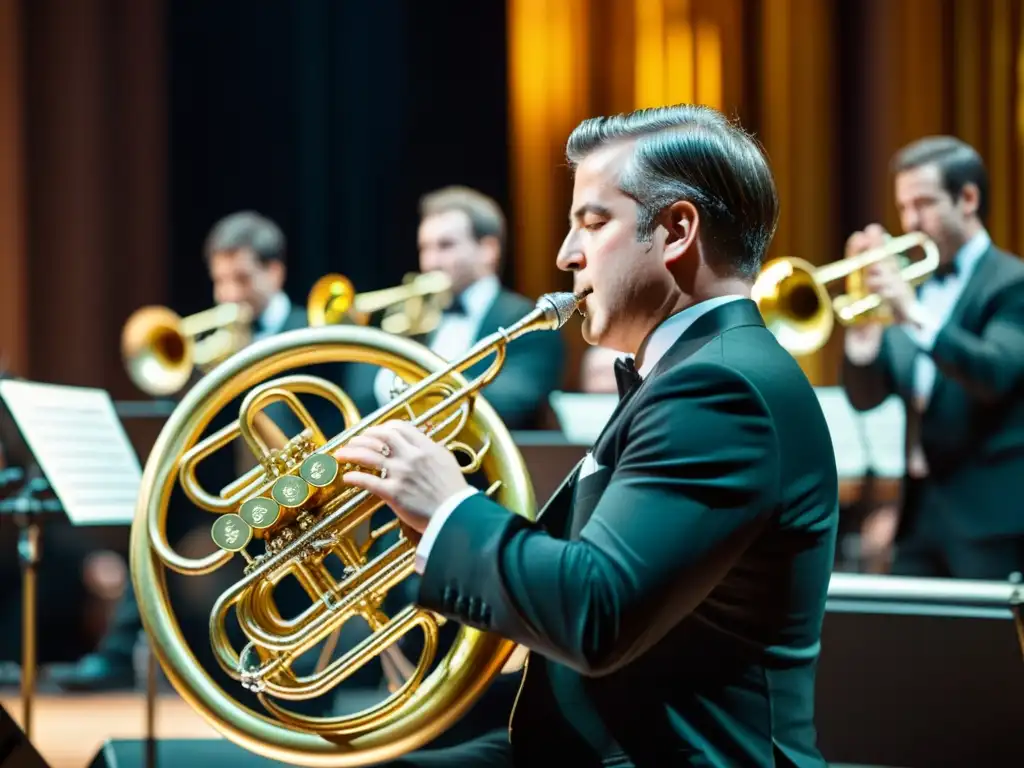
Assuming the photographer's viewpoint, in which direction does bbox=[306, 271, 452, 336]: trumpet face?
facing the viewer and to the left of the viewer

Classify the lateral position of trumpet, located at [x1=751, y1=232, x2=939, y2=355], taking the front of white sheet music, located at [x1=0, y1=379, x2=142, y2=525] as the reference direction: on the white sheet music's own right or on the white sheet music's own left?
on the white sheet music's own left

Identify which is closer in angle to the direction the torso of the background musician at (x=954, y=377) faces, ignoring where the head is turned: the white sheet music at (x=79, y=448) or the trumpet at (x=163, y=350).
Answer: the white sheet music

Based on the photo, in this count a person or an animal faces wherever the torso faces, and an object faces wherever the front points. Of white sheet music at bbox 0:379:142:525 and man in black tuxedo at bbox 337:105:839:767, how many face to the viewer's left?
1

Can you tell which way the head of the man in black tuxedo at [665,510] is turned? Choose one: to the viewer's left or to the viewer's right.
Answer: to the viewer's left

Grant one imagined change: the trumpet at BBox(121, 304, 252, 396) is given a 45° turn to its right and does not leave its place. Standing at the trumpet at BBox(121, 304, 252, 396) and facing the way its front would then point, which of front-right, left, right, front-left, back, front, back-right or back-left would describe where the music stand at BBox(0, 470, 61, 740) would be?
left

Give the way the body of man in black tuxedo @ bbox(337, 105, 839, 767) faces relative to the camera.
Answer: to the viewer's left

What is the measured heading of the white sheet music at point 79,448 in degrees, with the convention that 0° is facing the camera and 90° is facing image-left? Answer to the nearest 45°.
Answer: approximately 315°

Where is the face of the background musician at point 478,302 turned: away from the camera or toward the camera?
toward the camera

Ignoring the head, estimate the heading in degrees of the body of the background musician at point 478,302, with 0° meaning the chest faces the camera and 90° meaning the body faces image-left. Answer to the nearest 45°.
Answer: approximately 45°

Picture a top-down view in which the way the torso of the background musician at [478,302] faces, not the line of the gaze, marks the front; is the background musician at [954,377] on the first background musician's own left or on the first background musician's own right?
on the first background musician's own left

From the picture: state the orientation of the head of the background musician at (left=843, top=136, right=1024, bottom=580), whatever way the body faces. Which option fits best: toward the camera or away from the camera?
toward the camera

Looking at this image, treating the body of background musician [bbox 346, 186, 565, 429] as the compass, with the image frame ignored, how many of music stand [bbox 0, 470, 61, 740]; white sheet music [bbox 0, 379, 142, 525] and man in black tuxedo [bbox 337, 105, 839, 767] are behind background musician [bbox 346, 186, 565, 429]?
0

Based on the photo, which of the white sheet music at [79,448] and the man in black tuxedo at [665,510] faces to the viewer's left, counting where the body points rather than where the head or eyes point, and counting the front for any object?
the man in black tuxedo
